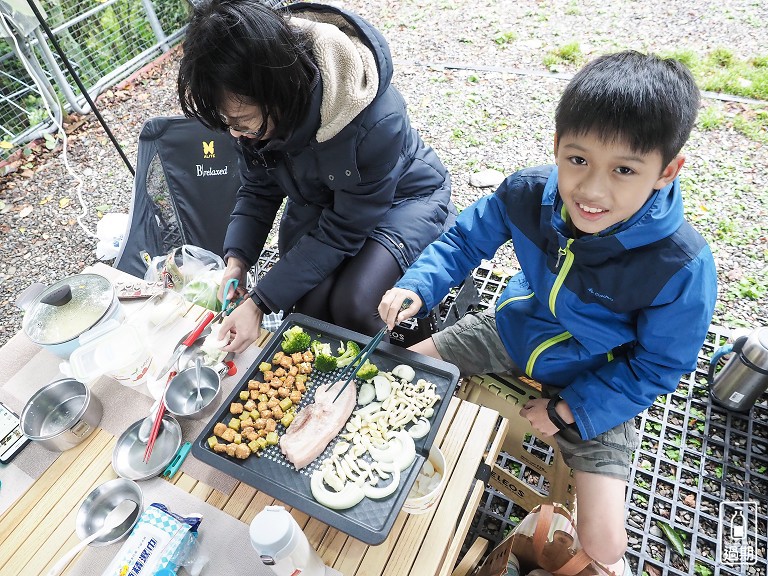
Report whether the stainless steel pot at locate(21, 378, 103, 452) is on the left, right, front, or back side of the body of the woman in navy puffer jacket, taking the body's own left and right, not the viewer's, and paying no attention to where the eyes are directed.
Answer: front

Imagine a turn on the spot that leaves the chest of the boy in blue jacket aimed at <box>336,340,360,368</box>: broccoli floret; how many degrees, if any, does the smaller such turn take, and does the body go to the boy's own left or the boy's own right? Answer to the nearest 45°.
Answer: approximately 45° to the boy's own right

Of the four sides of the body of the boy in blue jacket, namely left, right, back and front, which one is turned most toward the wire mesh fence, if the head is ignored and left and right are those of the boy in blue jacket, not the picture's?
right

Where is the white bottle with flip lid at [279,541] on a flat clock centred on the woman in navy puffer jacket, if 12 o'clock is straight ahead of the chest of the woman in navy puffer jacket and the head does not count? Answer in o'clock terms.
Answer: The white bottle with flip lid is roughly at 11 o'clock from the woman in navy puffer jacket.

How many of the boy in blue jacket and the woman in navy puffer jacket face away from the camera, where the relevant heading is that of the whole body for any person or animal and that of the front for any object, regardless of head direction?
0

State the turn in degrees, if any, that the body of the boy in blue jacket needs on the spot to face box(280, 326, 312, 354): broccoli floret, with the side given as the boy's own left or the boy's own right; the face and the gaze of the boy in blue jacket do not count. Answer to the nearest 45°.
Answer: approximately 45° to the boy's own right

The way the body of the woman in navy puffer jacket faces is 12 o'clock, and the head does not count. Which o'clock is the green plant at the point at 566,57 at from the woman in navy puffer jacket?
The green plant is roughly at 6 o'clock from the woman in navy puffer jacket.

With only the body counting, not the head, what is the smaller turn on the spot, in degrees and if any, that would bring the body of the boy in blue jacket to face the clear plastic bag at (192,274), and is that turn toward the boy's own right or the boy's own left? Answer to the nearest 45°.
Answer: approximately 45° to the boy's own right

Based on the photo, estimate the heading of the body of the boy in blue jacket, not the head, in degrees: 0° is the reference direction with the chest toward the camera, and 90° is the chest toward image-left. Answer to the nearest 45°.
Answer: approximately 45°

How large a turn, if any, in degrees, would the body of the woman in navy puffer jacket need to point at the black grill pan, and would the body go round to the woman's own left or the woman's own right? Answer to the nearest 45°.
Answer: approximately 45° to the woman's own left

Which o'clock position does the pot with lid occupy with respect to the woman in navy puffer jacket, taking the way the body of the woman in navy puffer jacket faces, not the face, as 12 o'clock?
The pot with lid is roughly at 1 o'clock from the woman in navy puffer jacket.

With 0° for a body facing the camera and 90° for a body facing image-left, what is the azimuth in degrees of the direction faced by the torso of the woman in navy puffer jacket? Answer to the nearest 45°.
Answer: approximately 45°

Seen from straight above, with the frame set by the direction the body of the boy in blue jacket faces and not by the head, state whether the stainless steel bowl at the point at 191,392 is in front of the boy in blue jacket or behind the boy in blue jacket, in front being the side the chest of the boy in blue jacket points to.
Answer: in front

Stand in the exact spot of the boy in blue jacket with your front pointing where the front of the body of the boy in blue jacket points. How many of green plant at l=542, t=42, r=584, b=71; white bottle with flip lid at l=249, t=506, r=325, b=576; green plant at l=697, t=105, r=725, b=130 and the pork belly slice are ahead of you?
2
